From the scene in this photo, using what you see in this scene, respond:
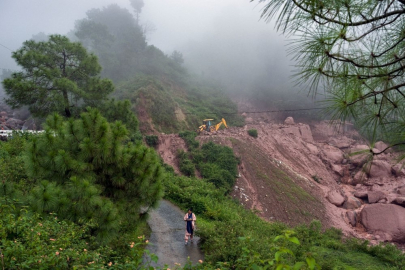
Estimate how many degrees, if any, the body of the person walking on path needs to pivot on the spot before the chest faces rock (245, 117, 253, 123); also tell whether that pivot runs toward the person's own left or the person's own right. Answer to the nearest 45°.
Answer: approximately 180°

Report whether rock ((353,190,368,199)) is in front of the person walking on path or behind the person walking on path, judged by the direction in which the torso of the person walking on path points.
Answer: behind

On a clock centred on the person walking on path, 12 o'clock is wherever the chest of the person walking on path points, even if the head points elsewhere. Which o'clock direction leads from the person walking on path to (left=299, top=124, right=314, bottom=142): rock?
The rock is roughly at 7 o'clock from the person walking on path.

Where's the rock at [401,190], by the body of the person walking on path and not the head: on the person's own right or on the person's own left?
on the person's own left

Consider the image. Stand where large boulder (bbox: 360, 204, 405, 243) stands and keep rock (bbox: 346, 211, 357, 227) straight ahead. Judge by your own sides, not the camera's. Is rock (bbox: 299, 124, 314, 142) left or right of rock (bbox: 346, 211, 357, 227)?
right

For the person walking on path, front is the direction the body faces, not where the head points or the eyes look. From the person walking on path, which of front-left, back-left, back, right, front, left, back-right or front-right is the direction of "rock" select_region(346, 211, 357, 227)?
back-left

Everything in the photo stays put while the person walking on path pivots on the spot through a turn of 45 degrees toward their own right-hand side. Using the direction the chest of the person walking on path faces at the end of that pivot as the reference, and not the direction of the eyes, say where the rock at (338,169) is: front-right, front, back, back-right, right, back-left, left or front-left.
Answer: back

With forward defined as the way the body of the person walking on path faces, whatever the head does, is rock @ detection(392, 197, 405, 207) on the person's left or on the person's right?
on the person's left

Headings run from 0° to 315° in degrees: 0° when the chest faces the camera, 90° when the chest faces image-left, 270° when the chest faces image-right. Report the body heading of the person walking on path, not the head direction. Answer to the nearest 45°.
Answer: approximately 0°

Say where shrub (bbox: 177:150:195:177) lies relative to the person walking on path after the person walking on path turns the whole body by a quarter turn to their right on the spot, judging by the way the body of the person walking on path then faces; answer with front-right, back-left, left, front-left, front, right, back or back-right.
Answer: right

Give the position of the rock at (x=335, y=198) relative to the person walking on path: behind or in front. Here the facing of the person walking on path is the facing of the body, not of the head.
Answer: behind

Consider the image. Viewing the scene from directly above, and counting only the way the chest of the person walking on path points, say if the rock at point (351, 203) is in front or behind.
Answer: behind

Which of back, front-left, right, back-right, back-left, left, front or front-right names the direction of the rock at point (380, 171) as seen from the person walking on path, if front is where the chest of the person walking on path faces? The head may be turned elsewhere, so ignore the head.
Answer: back-left
